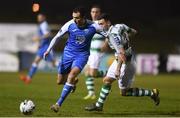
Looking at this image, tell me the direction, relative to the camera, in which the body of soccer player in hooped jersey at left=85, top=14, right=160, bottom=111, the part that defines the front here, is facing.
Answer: to the viewer's left

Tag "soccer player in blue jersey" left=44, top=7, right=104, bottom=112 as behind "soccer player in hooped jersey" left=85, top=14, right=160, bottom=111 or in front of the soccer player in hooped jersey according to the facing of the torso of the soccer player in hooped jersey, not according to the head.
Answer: in front
